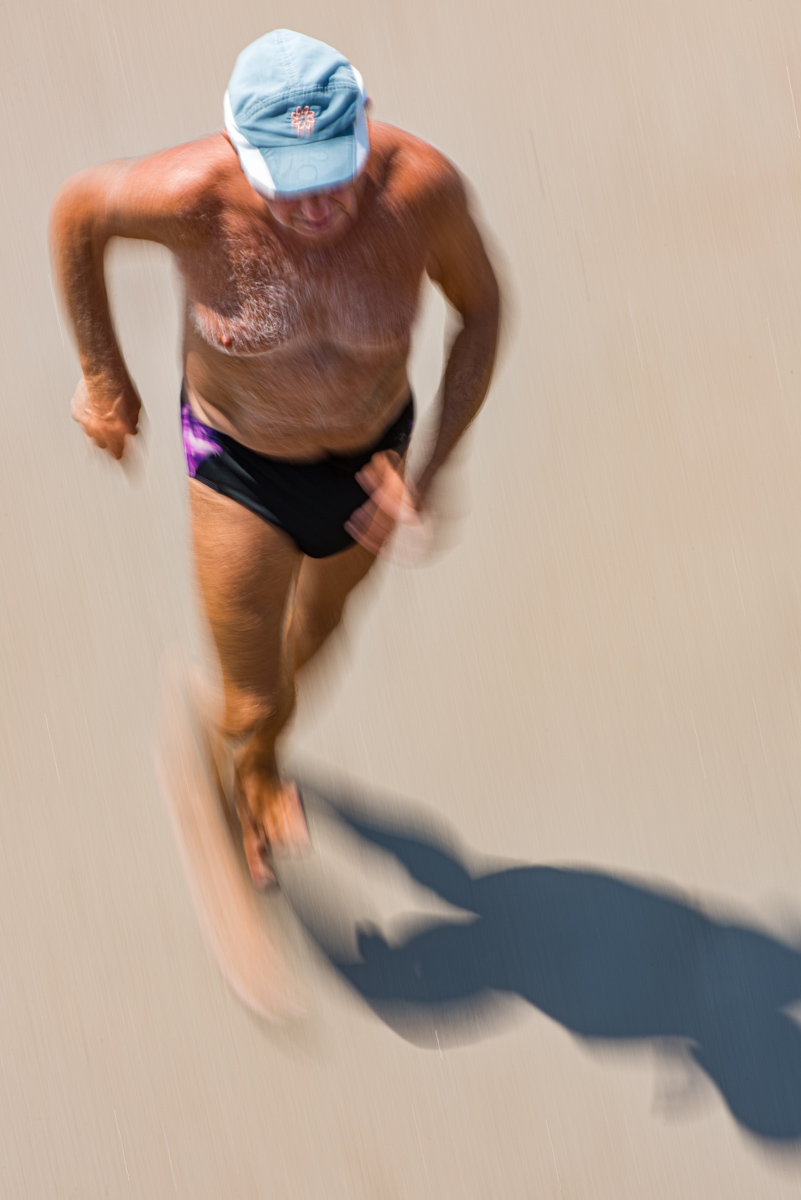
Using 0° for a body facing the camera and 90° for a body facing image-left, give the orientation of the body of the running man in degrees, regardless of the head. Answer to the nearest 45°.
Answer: approximately 0°
